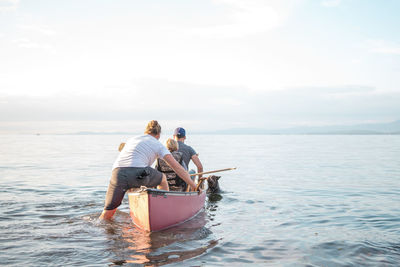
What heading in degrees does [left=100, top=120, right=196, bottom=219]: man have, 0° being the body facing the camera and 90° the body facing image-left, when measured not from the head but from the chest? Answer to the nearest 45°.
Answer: approximately 225°

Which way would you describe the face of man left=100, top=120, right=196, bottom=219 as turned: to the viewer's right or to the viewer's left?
to the viewer's right
